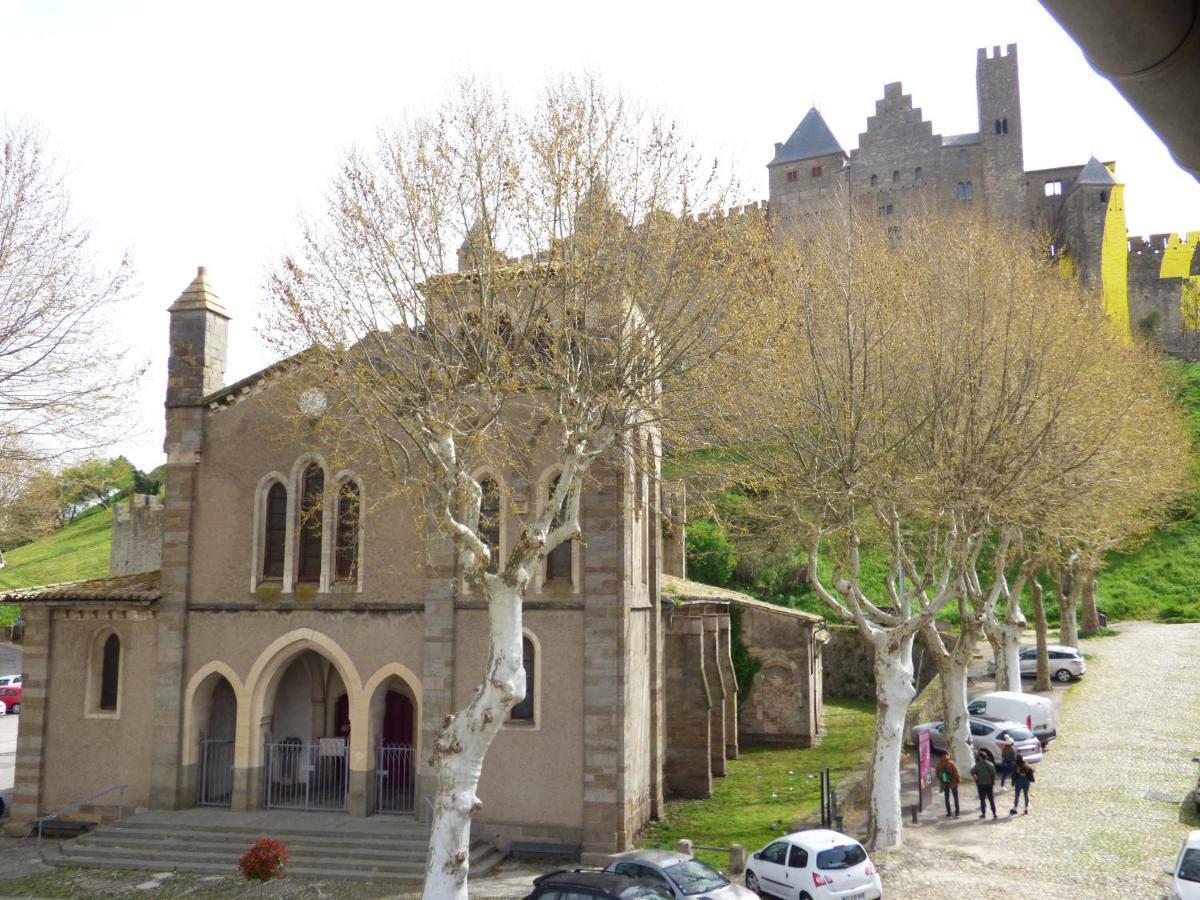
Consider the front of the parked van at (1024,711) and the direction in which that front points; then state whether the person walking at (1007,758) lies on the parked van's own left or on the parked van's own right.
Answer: on the parked van's own left

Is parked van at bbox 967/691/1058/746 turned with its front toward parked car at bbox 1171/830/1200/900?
no

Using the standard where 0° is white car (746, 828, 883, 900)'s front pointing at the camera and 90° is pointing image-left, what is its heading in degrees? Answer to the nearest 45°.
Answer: approximately 135°

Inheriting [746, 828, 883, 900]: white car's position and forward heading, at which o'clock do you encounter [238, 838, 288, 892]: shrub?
The shrub is roughly at 10 o'clock from the white car.

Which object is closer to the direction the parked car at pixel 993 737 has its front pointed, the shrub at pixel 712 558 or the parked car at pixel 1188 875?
the shrub

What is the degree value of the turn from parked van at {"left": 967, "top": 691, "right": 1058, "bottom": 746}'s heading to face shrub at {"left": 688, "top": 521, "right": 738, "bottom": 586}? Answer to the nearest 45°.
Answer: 0° — it already faces it

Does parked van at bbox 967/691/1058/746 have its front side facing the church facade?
no

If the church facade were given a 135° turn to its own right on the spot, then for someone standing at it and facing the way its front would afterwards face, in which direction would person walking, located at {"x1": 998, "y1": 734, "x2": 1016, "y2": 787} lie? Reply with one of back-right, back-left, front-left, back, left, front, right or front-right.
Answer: right

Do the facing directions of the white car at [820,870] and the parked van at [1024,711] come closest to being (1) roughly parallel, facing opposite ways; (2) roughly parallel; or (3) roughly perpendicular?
roughly parallel

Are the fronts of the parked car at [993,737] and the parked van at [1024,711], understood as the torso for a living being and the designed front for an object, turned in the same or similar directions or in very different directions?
same or similar directions

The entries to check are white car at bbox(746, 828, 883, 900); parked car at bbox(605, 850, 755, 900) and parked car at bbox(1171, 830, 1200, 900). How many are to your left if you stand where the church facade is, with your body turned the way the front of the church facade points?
3

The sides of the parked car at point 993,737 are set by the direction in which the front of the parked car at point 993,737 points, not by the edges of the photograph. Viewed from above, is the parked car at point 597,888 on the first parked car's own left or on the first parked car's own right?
on the first parked car's own left

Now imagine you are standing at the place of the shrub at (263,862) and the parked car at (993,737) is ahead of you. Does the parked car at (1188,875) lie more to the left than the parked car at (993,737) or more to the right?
right

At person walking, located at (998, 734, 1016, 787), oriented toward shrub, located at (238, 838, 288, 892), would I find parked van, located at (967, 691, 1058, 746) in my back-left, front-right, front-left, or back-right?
back-right

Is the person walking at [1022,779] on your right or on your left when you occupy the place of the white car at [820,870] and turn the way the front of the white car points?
on your right

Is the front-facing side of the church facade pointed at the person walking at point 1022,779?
no
